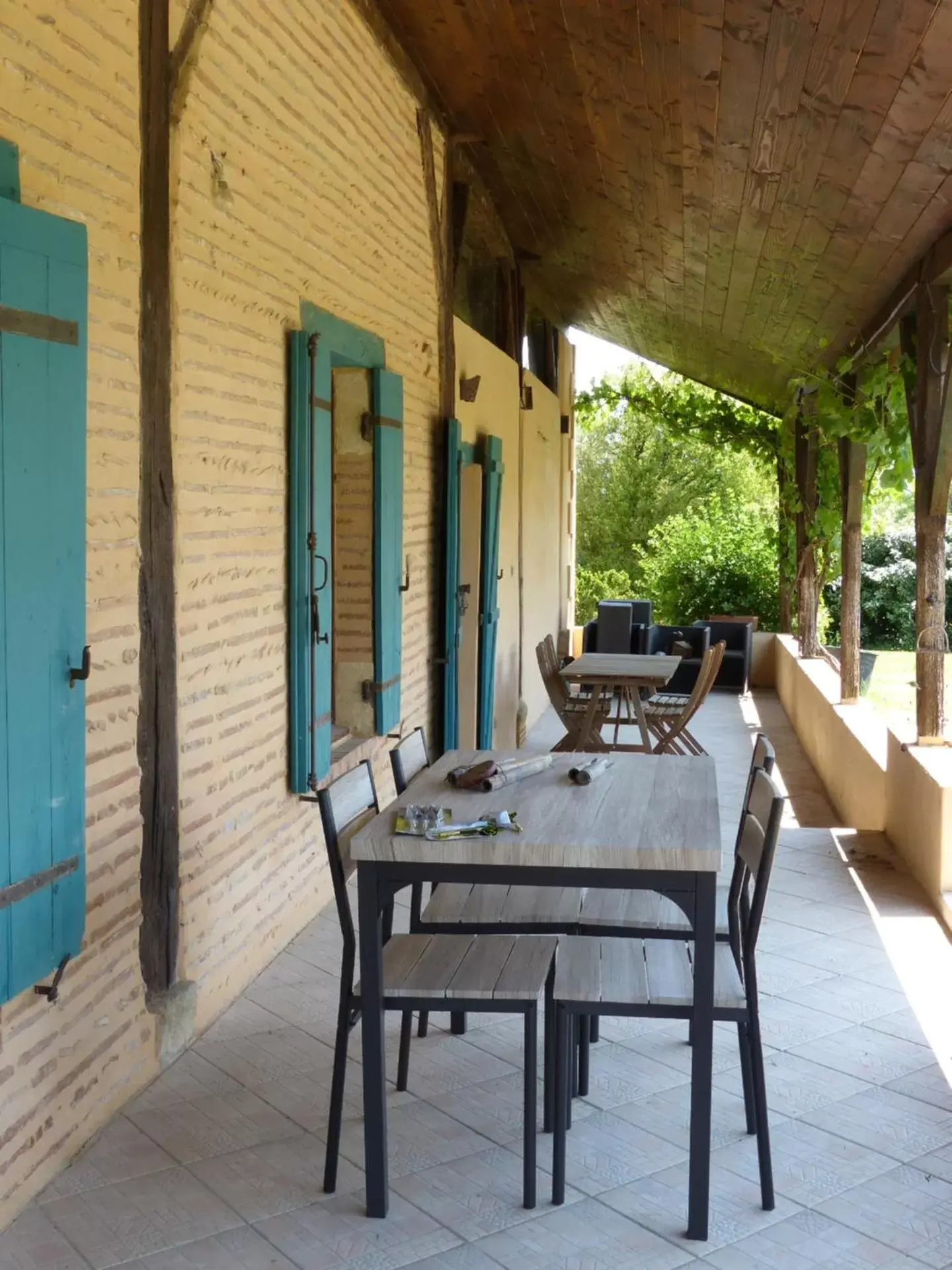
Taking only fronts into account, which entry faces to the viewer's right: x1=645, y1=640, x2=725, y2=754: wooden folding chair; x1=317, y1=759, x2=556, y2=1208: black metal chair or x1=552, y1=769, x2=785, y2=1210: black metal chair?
x1=317, y1=759, x2=556, y2=1208: black metal chair

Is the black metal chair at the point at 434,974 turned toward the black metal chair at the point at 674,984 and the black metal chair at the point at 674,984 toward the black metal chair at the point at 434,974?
yes

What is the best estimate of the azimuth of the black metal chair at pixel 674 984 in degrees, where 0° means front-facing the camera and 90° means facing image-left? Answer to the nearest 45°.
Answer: approximately 90°

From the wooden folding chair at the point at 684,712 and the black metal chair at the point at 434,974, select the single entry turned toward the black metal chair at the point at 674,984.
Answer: the black metal chair at the point at 434,974

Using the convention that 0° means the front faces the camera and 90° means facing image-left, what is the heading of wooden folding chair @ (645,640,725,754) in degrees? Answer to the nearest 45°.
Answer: approximately 90°

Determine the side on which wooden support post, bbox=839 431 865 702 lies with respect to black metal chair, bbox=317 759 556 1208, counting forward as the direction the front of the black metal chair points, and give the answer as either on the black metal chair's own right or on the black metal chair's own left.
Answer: on the black metal chair's own left

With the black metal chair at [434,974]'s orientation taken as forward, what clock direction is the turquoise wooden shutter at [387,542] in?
The turquoise wooden shutter is roughly at 9 o'clock from the black metal chair.

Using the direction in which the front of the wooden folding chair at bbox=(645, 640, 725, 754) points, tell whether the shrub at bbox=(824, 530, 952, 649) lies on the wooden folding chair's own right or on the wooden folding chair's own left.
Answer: on the wooden folding chair's own right

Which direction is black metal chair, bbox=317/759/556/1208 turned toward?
to the viewer's right
